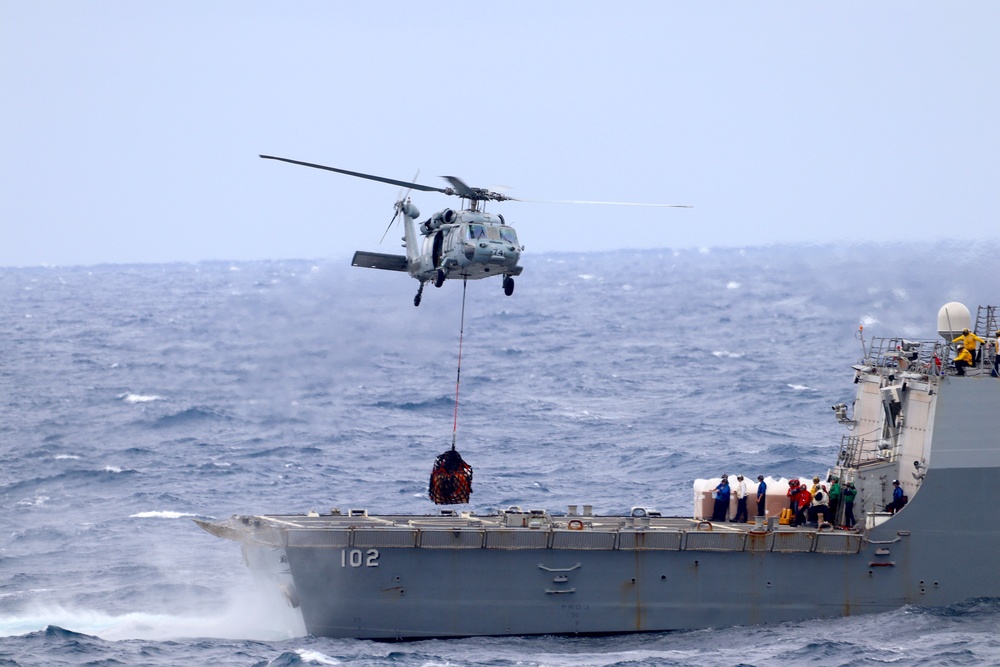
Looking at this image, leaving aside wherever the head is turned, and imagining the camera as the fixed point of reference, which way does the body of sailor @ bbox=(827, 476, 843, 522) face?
to the viewer's left

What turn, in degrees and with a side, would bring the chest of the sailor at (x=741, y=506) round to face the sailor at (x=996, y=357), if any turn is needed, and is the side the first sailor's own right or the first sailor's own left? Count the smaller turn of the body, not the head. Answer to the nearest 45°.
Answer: approximately 180°

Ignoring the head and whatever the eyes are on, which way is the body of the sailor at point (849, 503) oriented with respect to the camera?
to the viewer's left

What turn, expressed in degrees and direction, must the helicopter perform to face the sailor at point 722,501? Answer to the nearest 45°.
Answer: approximately 45° to its left

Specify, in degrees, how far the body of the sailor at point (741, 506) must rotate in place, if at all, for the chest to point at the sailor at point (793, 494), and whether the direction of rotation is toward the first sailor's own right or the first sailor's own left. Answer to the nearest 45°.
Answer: approximately 135° to the first sailor's own left

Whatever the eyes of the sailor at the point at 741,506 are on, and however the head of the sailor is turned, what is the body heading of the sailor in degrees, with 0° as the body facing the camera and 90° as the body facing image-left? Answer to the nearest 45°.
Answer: approximately 90°
